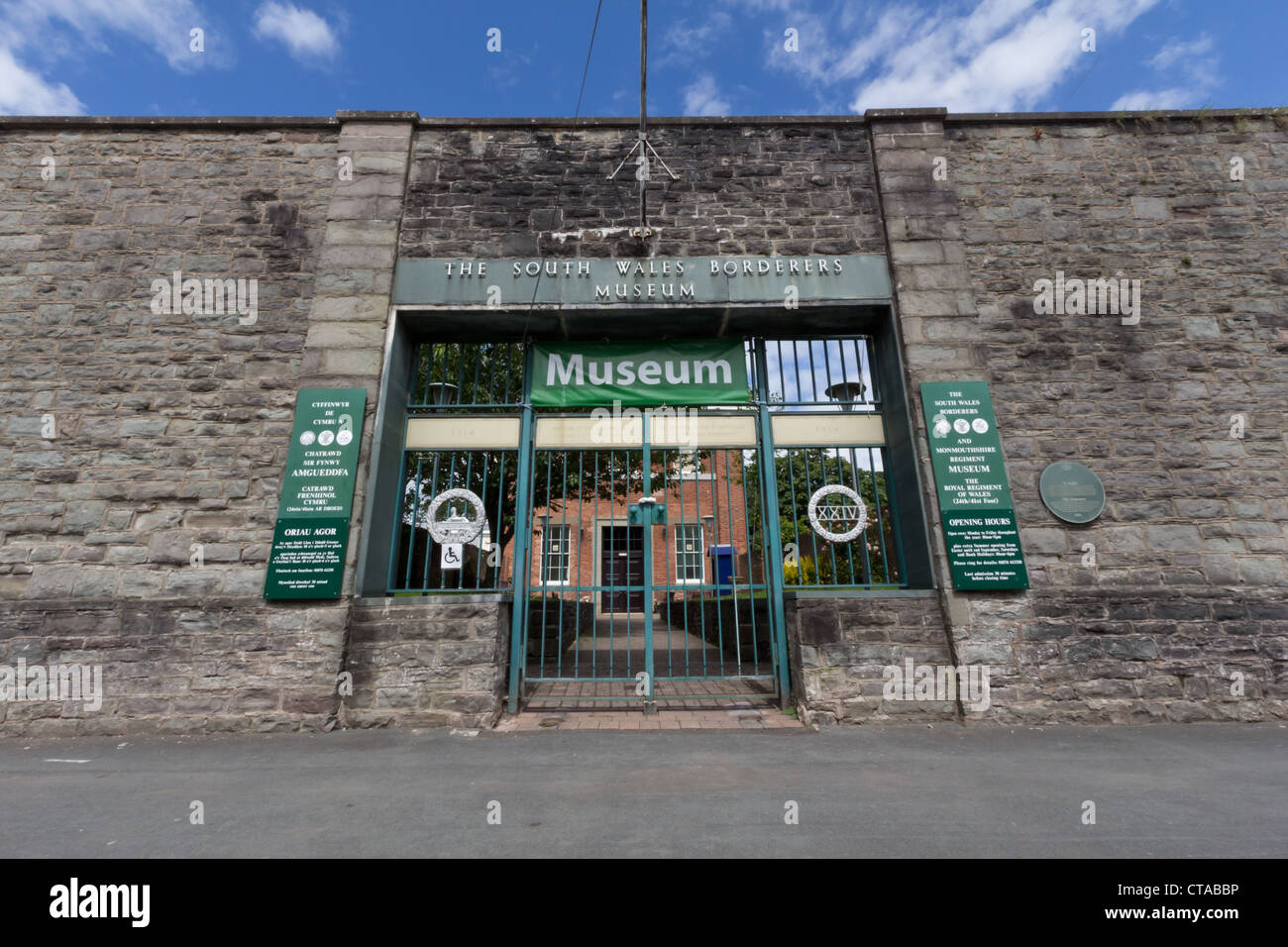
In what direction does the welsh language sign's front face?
toward the camera

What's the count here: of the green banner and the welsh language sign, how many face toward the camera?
2

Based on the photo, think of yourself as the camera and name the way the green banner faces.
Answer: facing the viewer

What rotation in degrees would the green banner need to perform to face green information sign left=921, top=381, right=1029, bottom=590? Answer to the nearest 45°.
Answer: approximately 90° to its left

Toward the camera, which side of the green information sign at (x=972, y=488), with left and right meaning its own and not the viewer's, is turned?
front

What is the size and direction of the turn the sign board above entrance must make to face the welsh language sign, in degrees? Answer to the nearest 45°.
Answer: approximately 90° to its right

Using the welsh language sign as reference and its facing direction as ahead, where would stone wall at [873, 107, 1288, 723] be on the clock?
The stone wall is roughly at 10 o'clock from the welsh language sign.

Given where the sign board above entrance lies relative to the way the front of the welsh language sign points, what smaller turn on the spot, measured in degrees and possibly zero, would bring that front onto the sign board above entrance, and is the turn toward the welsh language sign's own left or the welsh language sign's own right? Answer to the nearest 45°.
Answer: approximately 45° to the welsh language sign's own left
